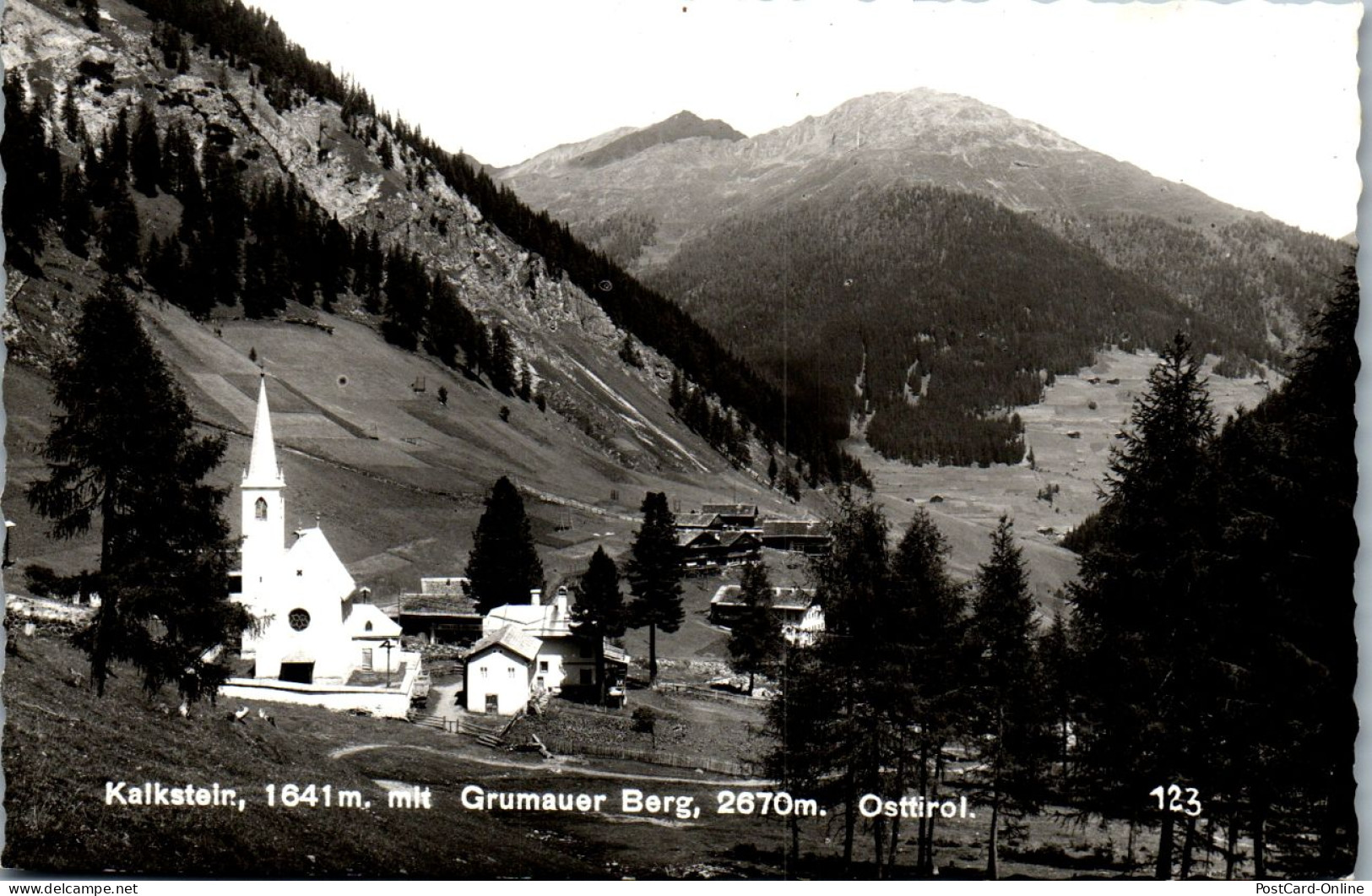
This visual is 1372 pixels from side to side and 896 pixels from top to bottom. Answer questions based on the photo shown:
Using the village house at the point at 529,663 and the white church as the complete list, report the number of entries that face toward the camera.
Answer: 2

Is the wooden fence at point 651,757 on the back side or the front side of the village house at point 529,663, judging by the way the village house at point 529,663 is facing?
on the front side

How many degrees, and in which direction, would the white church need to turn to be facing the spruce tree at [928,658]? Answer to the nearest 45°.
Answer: approximately 45° to its left

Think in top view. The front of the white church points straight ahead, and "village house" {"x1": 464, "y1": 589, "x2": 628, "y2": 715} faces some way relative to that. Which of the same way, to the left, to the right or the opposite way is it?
the same way

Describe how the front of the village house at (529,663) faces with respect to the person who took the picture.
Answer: facing the viewer

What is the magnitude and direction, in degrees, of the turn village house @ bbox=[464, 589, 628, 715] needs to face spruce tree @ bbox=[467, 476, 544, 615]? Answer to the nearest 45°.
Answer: approximately 180°

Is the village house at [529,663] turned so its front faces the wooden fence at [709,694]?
no

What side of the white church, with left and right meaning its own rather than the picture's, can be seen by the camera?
front

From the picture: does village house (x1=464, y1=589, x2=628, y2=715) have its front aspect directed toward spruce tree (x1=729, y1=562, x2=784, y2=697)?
no

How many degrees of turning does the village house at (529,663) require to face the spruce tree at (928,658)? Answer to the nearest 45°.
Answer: approximately 45° to its left

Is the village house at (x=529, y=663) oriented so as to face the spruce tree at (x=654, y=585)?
no

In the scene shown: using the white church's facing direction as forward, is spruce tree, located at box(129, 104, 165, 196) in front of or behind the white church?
behind
